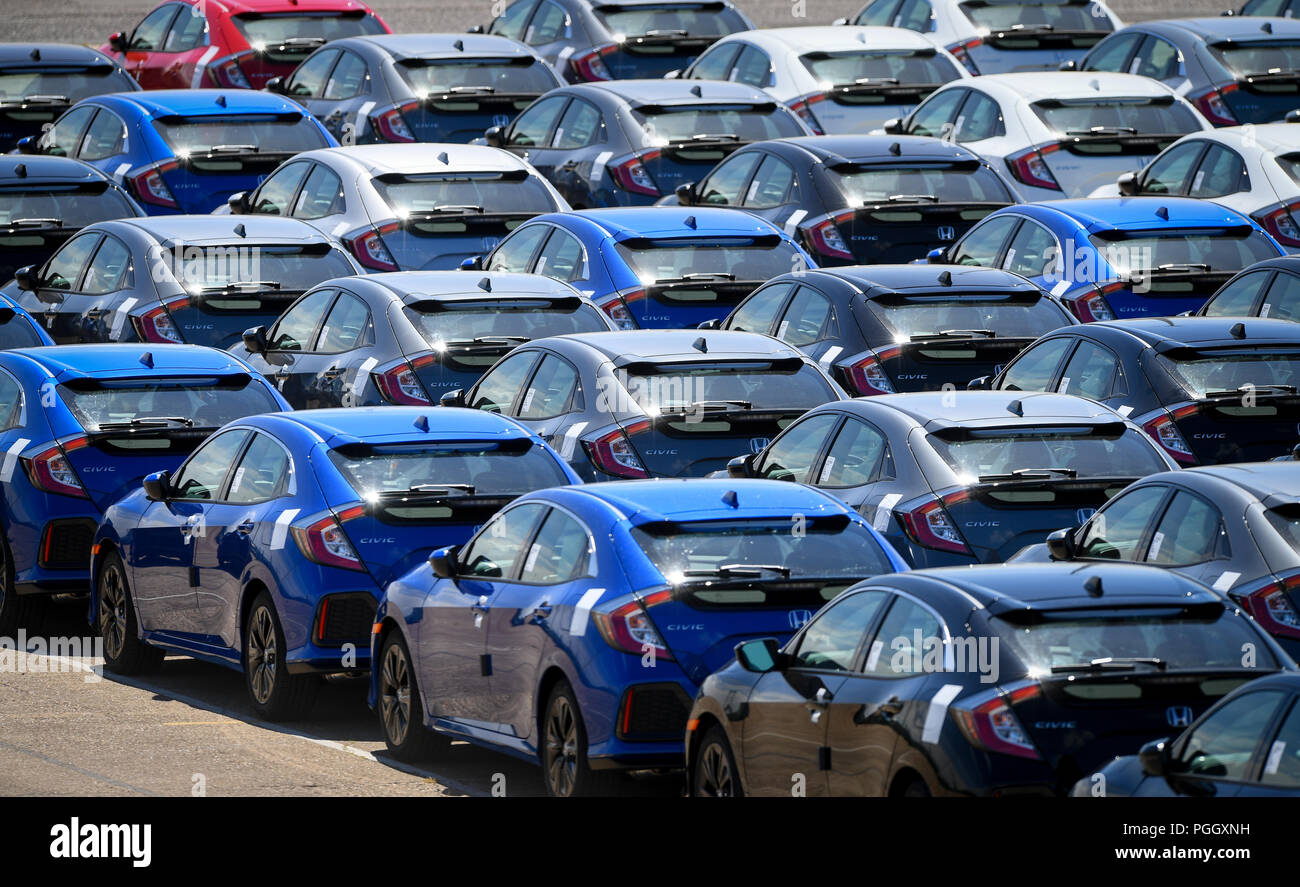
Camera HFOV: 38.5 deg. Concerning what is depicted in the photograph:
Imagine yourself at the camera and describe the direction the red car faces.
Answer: facing away from the viewer and to the left of the viewer

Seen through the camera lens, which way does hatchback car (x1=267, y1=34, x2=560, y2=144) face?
facing away from the viewer and to the left of the viewer

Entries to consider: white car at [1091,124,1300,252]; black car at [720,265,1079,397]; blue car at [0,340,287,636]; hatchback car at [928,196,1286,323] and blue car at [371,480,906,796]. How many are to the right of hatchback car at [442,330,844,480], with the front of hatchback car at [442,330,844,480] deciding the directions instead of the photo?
3

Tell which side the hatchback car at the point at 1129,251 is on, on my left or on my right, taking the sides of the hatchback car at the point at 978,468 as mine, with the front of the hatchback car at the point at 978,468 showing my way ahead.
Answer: on my right

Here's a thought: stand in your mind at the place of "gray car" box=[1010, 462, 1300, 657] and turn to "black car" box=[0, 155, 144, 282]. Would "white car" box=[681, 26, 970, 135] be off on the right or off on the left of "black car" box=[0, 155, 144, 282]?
right

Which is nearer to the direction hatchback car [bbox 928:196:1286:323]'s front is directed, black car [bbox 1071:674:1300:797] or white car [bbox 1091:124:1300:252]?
the white car

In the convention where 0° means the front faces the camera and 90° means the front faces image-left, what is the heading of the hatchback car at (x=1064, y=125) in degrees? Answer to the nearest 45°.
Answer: approximately 135°

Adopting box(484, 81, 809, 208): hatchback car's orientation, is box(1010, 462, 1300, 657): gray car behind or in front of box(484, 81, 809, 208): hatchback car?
behind

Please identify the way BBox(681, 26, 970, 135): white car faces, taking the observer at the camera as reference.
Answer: facing away from the viewer and to the left of the viewer
